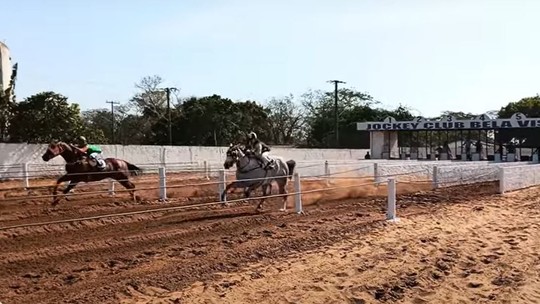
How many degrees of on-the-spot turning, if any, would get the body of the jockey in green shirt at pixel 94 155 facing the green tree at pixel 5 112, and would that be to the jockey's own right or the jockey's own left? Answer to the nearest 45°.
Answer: approximately 90° to the jockey's own right

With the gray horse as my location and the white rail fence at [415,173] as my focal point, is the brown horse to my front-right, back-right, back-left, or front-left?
back-left

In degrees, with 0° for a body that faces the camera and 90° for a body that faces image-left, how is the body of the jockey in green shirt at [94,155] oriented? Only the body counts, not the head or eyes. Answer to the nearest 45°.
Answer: approximately 90°

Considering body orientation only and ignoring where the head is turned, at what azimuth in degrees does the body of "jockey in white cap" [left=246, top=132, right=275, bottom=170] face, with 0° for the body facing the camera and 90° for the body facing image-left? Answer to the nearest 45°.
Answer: approximately 45°

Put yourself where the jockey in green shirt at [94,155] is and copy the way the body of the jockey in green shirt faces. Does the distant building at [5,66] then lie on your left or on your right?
on your right

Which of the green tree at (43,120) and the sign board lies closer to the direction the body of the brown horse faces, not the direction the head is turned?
the green tree

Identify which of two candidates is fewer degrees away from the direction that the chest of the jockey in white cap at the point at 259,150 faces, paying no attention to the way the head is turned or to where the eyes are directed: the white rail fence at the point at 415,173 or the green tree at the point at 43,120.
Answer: the green tree

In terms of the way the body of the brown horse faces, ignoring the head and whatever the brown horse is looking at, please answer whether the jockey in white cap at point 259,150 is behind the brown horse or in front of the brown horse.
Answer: behind

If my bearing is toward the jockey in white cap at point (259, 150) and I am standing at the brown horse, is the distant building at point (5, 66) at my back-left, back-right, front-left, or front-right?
back-left
